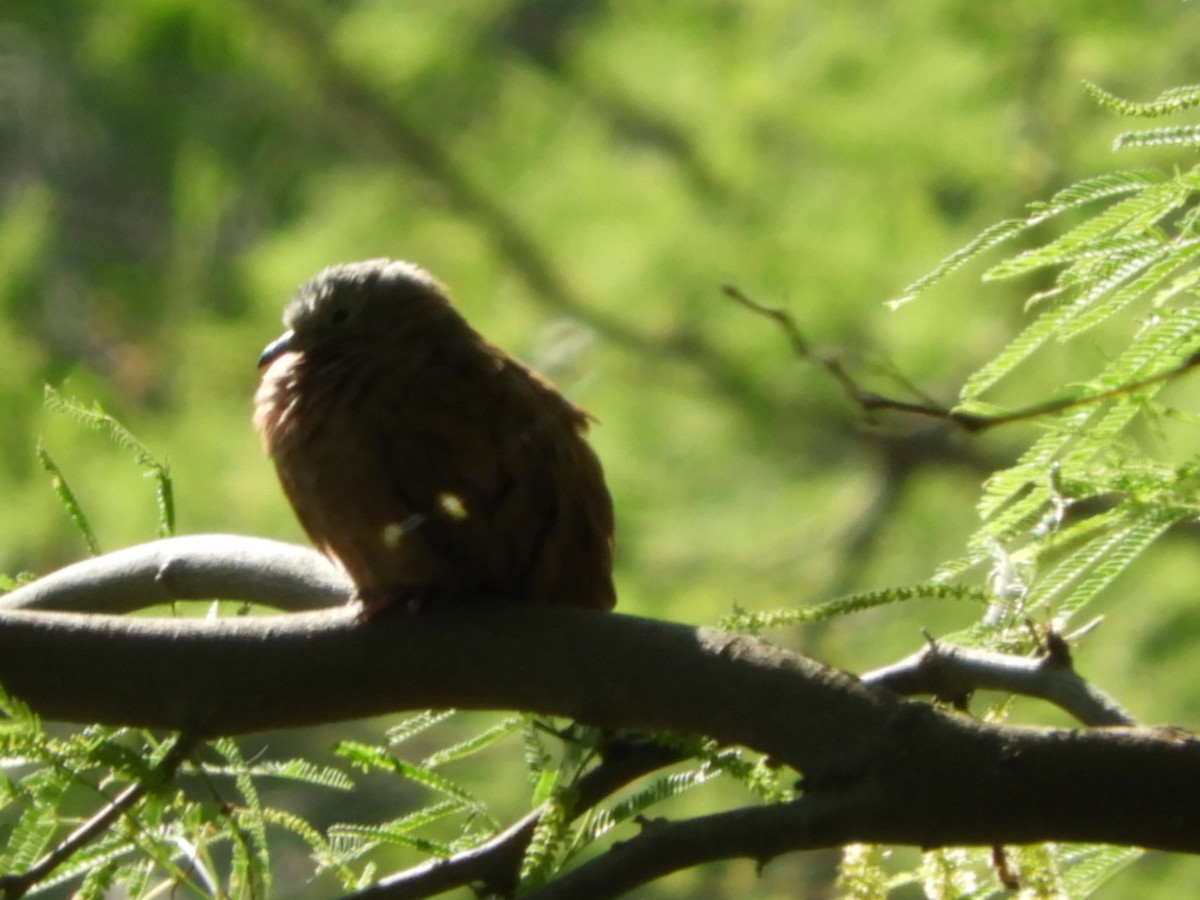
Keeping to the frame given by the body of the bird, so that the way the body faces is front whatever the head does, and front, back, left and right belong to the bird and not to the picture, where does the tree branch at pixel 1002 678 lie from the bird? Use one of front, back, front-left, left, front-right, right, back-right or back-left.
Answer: back-left

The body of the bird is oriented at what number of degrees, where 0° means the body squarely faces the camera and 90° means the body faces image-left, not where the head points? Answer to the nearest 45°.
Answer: approximately 90°
